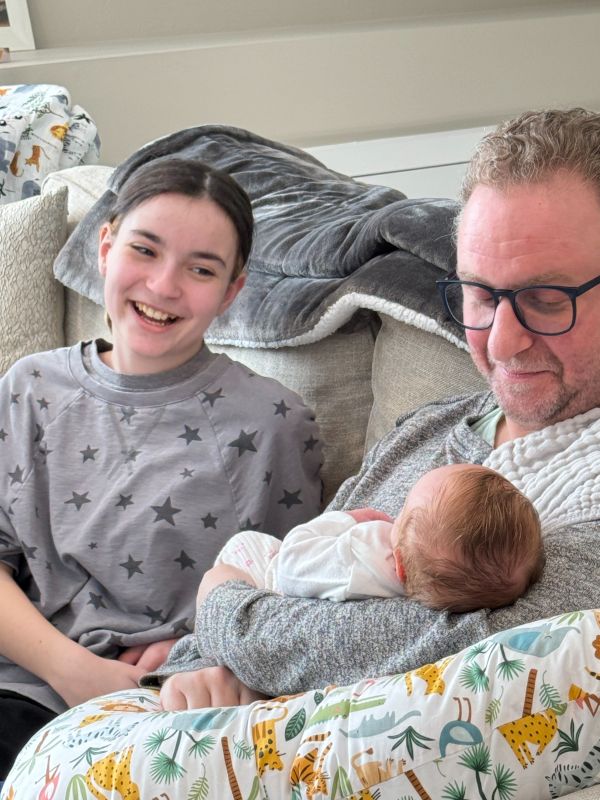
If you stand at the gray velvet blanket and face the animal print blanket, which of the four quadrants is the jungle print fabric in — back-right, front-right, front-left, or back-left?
back-left

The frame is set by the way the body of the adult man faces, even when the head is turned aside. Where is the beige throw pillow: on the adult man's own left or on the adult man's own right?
on the adult man's own right

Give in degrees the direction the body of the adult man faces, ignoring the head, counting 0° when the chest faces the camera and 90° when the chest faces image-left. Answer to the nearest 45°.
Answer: approximately 45°

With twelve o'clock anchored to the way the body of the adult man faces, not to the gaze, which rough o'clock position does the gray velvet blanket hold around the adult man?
The gray velvet blanket is roughly at 4 o'clock from the adult man.

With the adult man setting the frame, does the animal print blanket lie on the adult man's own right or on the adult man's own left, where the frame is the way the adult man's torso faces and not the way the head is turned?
on the adult man's own right
